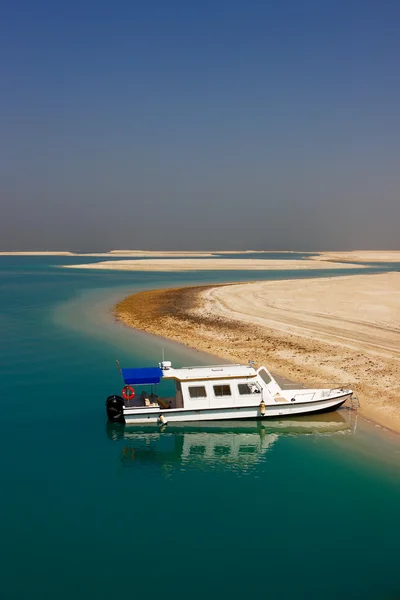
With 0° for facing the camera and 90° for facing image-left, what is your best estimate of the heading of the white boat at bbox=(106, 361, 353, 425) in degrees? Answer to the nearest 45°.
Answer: approximately 270°

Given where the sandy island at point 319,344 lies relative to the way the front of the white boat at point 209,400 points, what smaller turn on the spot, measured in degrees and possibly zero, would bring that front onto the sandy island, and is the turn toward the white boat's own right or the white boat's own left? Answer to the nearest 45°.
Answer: approximately 45° to the white boat's own left
